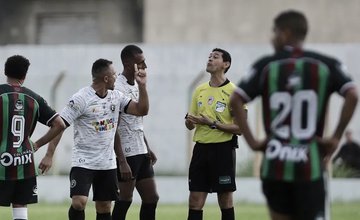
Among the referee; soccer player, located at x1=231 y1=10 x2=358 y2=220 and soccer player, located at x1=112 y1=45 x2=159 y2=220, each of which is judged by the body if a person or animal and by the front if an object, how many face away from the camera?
1

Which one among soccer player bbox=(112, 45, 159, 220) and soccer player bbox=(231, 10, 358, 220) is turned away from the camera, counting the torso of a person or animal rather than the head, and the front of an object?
soccer player bbox=(231, 10, 358, 220)

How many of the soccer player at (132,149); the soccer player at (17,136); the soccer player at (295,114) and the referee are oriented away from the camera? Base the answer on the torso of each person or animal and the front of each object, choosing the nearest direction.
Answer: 2

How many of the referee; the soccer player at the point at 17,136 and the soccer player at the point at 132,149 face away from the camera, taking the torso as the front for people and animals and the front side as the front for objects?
1

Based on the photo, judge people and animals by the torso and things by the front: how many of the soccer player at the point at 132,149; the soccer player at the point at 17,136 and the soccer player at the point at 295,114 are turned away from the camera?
2

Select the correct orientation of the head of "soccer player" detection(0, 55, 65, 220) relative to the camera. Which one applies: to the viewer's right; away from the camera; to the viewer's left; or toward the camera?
away from the camera

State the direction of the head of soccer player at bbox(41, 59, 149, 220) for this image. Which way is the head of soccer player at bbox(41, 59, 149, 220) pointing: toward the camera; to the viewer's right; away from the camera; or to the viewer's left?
to the viewer's right

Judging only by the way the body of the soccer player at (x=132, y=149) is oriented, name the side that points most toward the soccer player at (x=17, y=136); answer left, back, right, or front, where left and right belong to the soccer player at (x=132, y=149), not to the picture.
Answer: right

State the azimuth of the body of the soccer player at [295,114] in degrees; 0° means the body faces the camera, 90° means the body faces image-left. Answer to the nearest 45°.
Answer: approximately 180°

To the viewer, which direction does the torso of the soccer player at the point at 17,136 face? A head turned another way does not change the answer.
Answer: away from the camera

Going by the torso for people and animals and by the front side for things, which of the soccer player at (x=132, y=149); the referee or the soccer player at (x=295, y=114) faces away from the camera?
the soccer player at (x=295, y=114)
